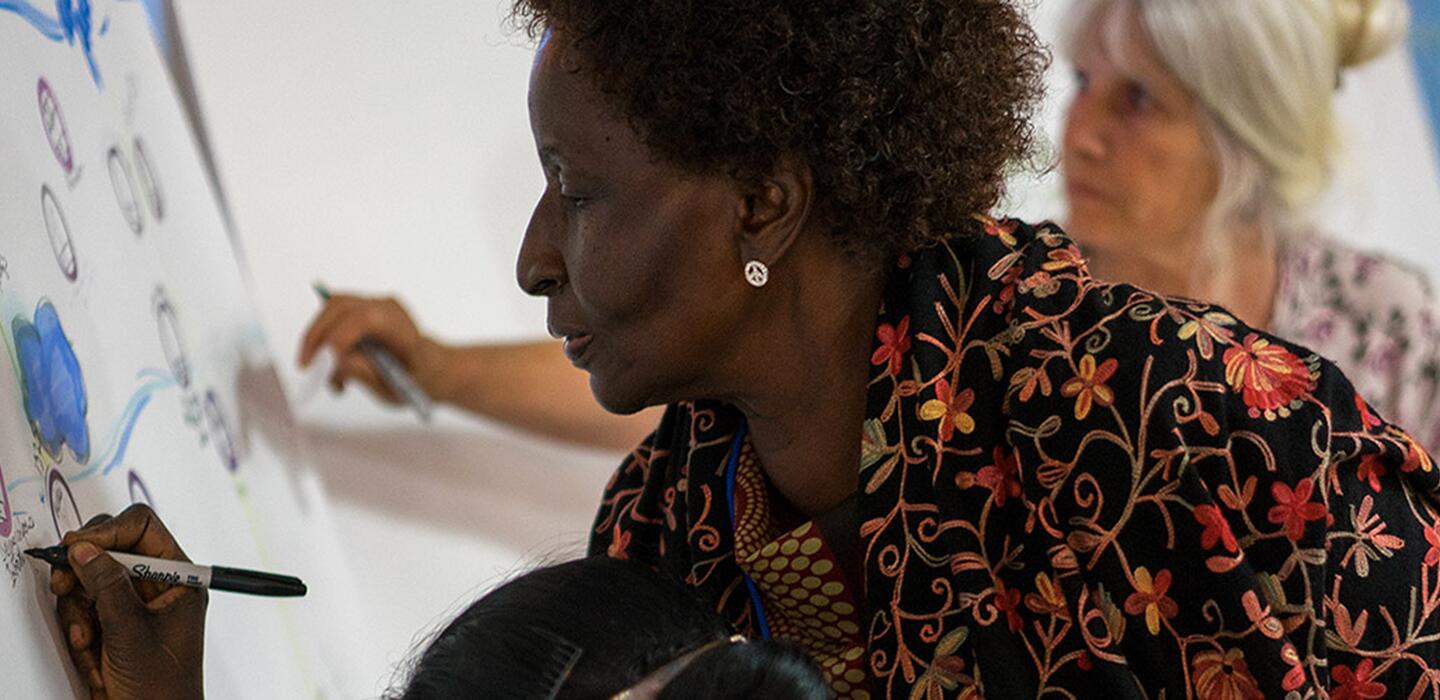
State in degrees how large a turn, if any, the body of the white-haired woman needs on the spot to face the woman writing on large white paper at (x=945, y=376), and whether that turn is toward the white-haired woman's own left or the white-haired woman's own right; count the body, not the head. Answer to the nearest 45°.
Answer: approximately 45° to the white-haired woman's own left

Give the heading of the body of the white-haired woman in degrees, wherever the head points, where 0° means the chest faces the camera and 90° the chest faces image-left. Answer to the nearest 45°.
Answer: approximately 45°

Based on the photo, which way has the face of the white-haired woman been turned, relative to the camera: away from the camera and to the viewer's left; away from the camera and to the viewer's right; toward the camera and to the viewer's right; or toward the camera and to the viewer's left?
toward the camera and to the viewer's left

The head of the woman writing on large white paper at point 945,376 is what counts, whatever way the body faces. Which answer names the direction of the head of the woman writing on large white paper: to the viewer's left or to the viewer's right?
to the viewer's left
